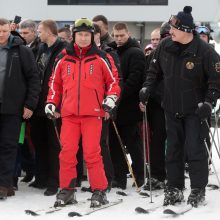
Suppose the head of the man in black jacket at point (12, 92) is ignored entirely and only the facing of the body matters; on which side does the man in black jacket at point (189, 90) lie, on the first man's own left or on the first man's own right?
on the first man's own left

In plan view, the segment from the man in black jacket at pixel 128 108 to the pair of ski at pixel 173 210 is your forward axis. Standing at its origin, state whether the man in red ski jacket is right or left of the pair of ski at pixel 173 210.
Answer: right

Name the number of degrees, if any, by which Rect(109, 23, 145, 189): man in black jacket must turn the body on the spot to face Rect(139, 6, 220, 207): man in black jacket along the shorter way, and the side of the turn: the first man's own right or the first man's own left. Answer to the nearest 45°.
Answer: approximately 90° to the first man's own left

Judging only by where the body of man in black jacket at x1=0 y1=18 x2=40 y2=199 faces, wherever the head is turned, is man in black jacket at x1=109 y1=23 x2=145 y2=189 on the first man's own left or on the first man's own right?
on the first man's own left

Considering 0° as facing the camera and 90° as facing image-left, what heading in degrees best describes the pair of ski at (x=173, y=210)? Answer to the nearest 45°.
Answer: approximately 45°

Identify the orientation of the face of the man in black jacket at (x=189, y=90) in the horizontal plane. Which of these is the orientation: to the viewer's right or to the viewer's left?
to the viewer's left

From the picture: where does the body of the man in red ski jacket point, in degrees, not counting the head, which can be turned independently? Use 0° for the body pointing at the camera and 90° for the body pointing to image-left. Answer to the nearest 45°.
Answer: approximately 0°

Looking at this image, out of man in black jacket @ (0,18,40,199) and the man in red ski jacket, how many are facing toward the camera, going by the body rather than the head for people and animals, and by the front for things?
2
